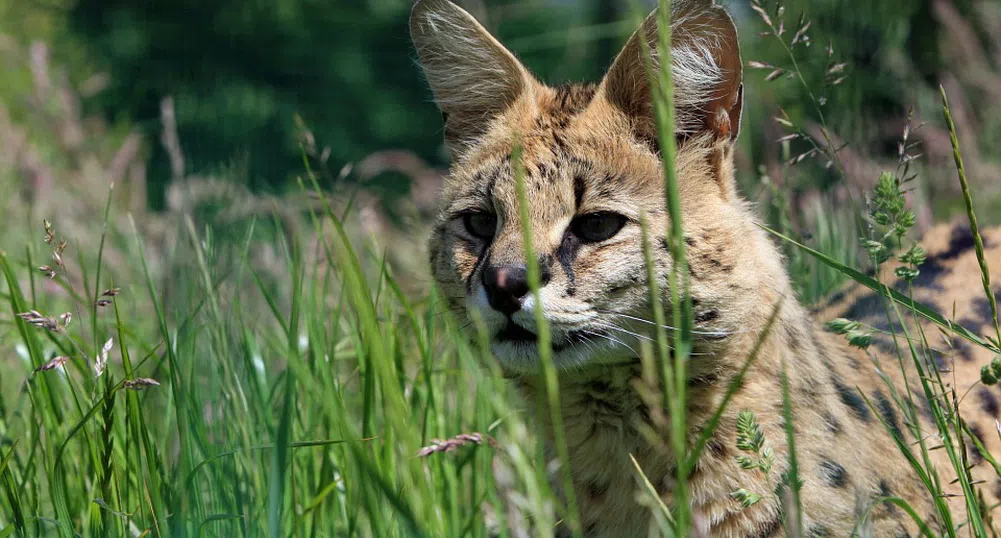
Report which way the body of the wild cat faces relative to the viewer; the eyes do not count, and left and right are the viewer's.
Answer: facing the viewer and to the left of the viewer
